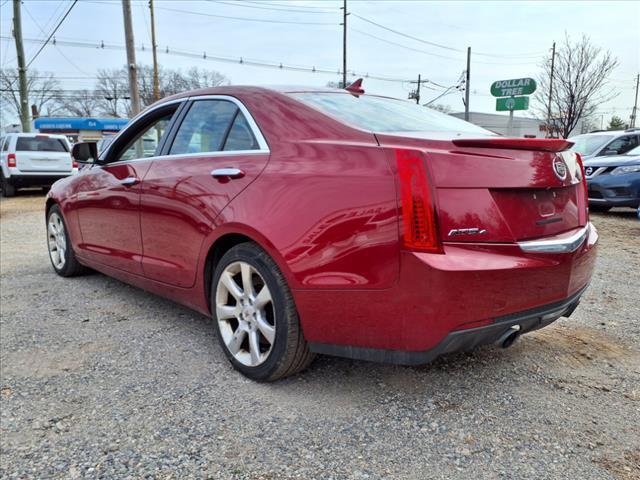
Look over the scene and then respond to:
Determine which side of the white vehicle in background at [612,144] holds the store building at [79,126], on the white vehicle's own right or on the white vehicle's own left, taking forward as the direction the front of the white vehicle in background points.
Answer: on the white vehicle's own right

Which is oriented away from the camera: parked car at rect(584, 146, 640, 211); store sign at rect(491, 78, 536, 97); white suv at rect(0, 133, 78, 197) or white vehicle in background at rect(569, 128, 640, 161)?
the white suv

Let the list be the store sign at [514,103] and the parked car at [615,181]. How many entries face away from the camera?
0

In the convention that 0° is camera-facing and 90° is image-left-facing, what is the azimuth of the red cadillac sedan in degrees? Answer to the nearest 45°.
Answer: approximately 135°

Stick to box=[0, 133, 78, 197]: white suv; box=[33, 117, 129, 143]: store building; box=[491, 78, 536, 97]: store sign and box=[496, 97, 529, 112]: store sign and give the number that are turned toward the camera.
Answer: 3

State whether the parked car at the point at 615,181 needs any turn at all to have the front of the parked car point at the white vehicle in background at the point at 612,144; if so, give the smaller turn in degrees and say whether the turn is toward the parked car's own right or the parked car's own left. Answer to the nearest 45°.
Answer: approximately 135° to the parked car's own right

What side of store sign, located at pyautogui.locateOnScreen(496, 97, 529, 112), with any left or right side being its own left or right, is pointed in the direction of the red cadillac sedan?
front

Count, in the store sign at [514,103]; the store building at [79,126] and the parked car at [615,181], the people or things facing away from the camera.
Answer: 0

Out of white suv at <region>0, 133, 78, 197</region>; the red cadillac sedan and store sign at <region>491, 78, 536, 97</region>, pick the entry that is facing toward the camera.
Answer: the store sign

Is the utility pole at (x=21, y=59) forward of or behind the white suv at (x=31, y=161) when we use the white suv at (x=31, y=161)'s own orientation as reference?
forward

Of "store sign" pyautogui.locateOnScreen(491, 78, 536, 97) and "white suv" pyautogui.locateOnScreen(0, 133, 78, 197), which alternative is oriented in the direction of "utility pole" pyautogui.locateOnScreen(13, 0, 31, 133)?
the white suv

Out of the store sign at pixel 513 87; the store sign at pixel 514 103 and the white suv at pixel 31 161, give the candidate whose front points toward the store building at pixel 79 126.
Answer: the white suv

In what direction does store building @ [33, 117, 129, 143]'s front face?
toward the camera

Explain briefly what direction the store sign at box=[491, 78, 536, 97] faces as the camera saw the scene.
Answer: facing the viewer

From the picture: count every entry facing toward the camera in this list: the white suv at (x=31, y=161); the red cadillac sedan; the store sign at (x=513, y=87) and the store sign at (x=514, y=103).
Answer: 2

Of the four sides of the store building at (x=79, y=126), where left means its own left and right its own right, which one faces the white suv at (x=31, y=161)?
front

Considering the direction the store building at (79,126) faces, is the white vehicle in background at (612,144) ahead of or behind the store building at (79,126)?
ahead

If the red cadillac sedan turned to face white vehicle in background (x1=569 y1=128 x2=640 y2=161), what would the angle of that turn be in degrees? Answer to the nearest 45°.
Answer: approximately 90° to its right

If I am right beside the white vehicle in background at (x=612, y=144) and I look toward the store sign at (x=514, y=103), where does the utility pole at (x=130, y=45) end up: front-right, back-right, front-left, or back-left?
front-left

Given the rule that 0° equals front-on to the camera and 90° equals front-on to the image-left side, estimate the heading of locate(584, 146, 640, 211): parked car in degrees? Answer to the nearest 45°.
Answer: approximately 45°
